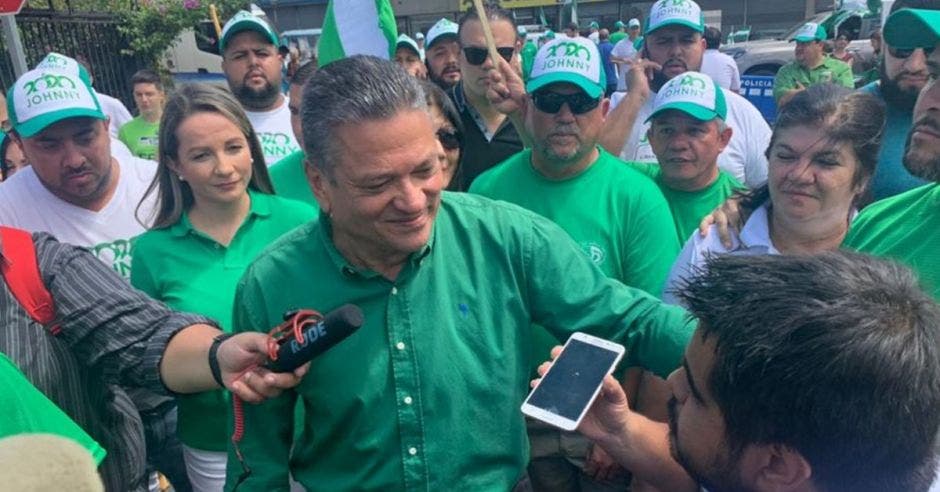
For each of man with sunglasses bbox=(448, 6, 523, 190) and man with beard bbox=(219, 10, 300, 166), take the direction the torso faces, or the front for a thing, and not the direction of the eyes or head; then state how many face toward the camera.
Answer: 2

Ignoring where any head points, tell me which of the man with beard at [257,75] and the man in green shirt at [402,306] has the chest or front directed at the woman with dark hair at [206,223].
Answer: the man with beard

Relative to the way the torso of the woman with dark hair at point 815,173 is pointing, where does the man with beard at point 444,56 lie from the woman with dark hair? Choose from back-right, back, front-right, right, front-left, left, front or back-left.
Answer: right

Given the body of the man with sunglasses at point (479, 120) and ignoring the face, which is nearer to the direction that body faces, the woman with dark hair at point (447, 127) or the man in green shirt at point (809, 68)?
the woman with dark hair

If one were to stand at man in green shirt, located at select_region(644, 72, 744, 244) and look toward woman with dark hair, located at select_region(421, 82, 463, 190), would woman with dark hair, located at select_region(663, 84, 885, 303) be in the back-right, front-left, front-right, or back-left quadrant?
back-left

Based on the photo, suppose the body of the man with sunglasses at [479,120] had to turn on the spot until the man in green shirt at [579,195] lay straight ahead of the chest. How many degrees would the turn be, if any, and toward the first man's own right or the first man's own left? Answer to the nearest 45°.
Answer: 0° — they already face them

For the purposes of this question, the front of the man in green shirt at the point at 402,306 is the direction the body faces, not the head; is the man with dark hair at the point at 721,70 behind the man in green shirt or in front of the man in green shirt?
behind

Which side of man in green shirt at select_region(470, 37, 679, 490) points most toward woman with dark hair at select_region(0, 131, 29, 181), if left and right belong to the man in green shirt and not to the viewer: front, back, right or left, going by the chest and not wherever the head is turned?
right

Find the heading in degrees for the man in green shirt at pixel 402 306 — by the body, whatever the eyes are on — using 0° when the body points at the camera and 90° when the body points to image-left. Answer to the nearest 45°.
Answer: approximately 0°

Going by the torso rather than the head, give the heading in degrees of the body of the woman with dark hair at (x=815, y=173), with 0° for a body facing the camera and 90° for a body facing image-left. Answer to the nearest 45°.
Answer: approximately 45°

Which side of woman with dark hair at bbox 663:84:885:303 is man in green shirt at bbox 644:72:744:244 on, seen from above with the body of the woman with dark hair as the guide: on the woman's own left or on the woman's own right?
on the woman's own right

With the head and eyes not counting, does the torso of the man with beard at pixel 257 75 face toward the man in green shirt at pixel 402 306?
yes
